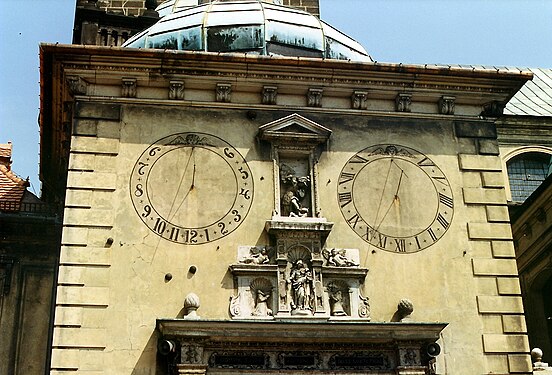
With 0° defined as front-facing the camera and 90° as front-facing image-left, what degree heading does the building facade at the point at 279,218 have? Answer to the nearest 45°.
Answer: approximately 0°

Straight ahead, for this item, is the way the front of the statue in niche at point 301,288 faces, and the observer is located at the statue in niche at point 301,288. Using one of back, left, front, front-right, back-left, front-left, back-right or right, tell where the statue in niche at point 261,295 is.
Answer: right

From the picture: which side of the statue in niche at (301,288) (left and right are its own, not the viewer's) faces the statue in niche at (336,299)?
left

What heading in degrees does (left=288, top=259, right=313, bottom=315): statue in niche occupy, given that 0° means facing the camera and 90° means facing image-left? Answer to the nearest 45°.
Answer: approximately 0°
